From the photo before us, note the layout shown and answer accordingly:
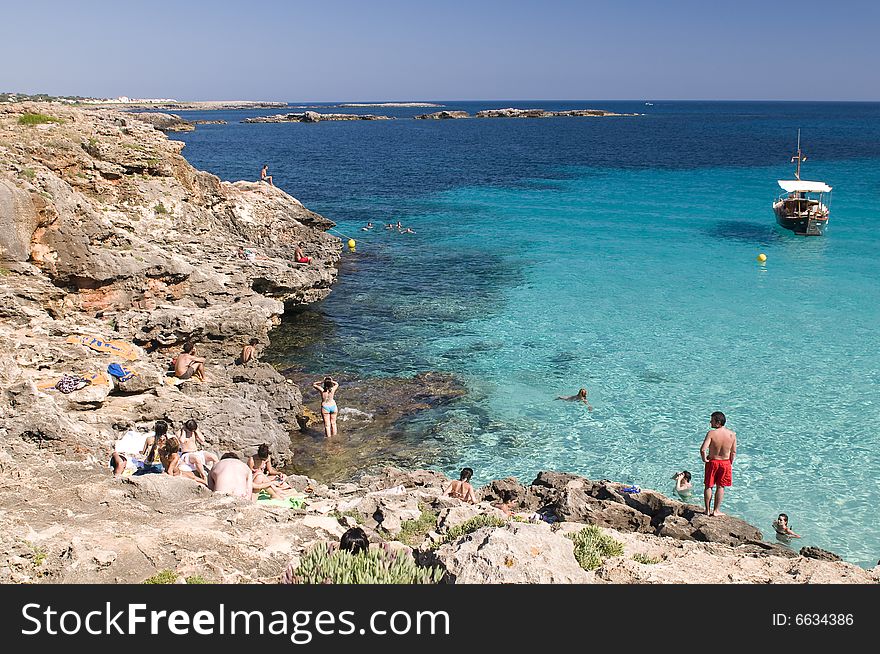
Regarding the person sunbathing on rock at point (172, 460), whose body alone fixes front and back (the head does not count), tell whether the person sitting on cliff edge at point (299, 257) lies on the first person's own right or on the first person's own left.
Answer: on the first person's own left

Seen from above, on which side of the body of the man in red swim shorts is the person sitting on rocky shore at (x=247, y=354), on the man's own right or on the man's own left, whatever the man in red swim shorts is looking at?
on the man's own left

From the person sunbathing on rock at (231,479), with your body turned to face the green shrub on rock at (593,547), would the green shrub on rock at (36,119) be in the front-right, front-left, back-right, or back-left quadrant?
back-left

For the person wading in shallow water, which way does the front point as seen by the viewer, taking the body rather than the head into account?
away from the camera

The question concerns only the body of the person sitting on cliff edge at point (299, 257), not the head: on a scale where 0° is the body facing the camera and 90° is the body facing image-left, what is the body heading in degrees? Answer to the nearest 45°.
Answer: approximately 270°

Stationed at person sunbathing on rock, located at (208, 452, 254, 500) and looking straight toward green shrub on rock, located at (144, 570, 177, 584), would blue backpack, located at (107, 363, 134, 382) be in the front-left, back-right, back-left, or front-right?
back-right
